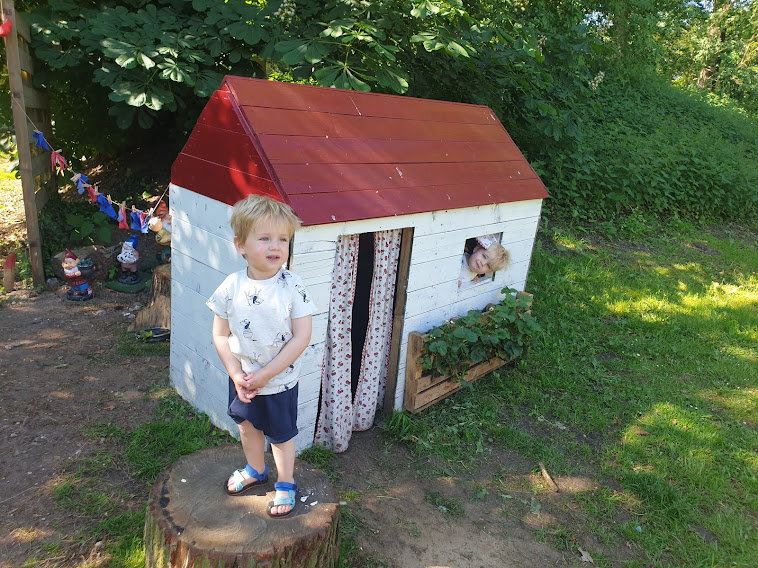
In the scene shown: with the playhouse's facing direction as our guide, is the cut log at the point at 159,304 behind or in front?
behind

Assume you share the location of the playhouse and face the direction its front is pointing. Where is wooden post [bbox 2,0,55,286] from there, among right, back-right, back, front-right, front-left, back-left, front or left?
back

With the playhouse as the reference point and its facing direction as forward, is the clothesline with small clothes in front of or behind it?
behind

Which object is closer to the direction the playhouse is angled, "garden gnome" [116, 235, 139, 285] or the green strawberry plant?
the green strawberry plant

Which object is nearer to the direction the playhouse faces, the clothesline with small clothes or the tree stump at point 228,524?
the tree stump

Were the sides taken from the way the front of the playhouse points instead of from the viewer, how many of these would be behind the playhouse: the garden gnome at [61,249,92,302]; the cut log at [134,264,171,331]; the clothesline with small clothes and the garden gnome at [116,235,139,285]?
4

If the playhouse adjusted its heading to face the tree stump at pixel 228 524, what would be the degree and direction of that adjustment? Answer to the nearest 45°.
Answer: approximately 45° to its right

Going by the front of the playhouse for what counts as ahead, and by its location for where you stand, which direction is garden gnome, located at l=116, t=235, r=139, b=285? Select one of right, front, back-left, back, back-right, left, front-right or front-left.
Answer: back

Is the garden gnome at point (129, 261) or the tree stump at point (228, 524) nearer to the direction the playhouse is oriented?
the tree stump

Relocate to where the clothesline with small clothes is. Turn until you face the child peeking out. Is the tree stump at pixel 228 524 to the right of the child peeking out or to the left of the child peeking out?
right

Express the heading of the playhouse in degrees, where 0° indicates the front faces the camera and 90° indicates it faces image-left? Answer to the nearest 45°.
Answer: approximately 315°

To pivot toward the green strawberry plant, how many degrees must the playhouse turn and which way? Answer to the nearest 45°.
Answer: approximately 45° to its left
